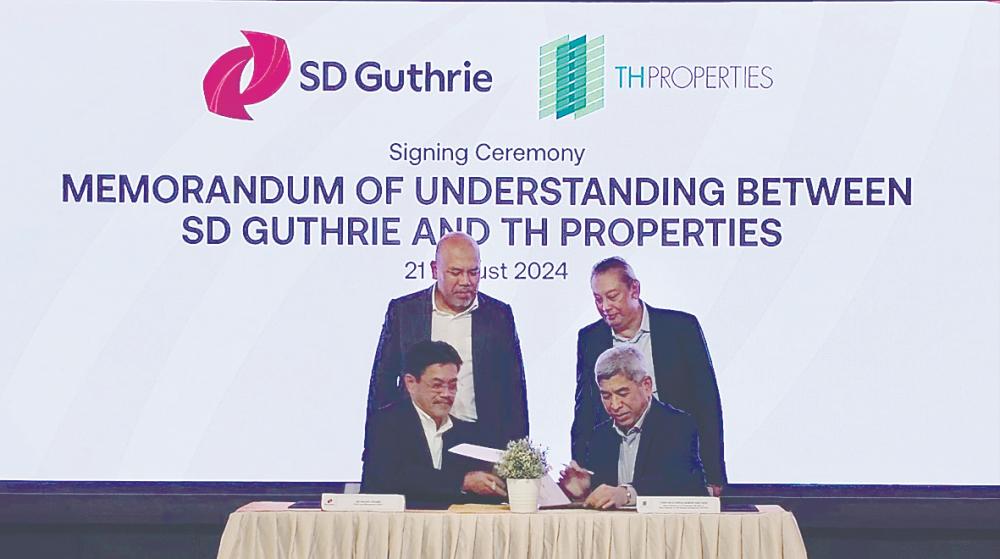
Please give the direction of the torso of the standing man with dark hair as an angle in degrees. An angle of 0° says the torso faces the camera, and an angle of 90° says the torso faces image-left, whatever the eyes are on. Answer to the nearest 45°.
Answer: approximately 45°

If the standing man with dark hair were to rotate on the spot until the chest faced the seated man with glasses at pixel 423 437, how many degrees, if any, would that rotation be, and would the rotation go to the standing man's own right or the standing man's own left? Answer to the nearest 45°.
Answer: approximately 45° to the standing man's own right

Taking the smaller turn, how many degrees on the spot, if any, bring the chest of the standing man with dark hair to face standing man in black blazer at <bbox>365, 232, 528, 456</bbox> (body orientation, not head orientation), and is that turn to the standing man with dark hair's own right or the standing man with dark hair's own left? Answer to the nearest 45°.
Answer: approximately 45° to the standing man with dark hair's own right

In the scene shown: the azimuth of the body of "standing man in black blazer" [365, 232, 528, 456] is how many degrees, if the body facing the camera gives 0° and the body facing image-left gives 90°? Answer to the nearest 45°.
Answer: approximately 0°

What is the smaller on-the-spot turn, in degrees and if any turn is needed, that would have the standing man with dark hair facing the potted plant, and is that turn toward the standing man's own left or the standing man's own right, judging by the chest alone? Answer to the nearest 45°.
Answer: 0° — they already face it

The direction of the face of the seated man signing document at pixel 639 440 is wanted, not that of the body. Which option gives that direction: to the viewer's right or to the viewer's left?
to the viewer's left

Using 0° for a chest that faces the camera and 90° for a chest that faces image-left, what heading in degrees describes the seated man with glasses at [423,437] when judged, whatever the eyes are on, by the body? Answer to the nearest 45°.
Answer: approximately 315°

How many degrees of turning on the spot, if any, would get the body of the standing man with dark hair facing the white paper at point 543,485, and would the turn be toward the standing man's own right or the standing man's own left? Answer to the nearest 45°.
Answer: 0° — they already face it
